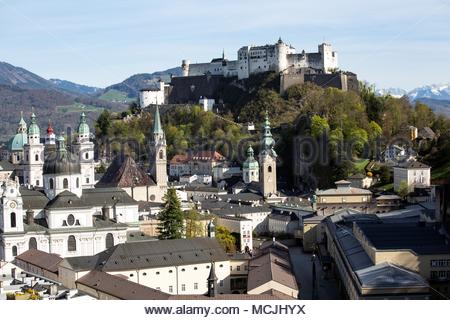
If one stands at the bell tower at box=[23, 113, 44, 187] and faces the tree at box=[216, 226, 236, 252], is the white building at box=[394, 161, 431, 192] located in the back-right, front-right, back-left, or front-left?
front-left

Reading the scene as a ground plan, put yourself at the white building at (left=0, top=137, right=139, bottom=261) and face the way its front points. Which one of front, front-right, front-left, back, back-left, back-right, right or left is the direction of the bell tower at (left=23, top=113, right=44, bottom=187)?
right

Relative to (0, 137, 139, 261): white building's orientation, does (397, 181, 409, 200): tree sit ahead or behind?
behind

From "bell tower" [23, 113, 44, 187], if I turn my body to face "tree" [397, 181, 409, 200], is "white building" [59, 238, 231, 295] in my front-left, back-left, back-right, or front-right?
front-right
